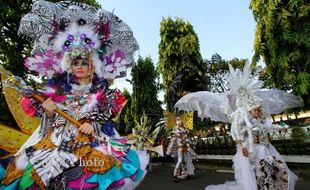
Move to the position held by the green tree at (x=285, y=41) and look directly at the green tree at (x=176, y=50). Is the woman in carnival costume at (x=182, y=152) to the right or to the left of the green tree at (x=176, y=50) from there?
left

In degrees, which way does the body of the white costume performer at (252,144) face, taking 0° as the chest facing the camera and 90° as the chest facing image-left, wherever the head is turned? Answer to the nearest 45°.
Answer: approximately 315°
